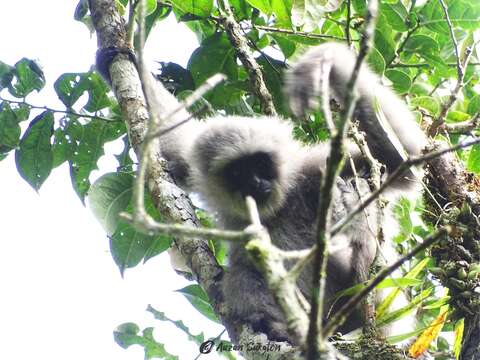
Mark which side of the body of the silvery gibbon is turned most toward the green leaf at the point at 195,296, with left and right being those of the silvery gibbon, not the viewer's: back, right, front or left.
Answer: right

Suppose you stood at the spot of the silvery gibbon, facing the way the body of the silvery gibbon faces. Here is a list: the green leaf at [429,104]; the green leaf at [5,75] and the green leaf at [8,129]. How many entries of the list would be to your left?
1

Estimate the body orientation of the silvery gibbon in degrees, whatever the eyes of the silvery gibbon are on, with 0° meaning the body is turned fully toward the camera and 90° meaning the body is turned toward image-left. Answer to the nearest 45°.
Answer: approximately 0°

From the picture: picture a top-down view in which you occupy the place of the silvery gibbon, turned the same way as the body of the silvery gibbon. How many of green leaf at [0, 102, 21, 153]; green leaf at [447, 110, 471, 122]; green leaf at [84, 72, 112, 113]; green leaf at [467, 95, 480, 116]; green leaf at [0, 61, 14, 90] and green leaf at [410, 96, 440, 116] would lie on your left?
3

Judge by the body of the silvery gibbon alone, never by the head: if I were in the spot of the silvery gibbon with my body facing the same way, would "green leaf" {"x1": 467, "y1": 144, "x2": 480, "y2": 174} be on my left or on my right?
on my left

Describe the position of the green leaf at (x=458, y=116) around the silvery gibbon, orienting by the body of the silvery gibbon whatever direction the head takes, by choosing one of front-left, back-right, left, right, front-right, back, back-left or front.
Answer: left

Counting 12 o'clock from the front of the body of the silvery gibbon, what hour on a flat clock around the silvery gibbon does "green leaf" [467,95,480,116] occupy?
The green leaf is roughly at 9 o'clock from the silvery gibbon.

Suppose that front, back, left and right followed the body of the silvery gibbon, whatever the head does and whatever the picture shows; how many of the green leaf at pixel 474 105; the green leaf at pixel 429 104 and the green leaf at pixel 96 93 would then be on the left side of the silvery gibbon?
2

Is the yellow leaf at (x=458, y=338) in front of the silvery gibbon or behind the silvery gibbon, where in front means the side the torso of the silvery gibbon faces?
in front

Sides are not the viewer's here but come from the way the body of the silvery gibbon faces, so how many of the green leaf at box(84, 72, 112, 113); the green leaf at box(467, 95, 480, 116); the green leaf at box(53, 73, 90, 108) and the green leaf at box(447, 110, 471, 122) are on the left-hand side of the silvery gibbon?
2

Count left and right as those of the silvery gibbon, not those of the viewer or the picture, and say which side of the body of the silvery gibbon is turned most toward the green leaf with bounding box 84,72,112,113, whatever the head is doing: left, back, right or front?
right

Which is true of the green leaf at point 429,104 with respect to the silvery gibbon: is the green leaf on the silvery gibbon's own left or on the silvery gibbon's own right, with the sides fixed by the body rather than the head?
on the silvery gibbon's own left

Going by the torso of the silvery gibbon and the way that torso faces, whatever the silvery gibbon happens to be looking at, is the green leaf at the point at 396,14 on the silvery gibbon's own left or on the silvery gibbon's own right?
on the silvery gibbon's own left

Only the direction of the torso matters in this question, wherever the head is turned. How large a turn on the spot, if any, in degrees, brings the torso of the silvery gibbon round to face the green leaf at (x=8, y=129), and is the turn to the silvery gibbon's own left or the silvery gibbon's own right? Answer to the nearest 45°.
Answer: approximately 90° to the silvery gibbon's own right
